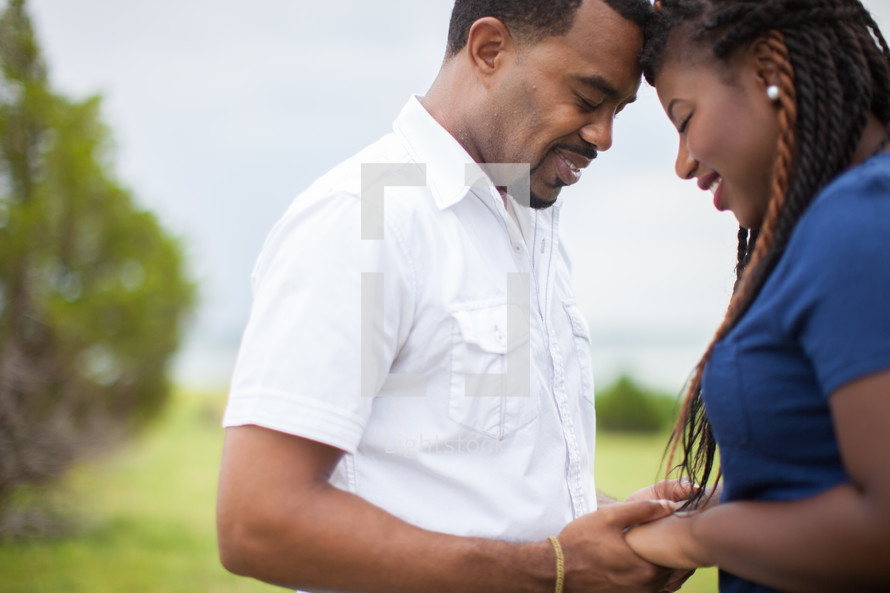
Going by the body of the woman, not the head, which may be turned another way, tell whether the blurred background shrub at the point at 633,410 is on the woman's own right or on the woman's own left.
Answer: on the woman's own right

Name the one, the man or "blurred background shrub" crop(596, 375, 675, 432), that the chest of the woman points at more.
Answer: the man

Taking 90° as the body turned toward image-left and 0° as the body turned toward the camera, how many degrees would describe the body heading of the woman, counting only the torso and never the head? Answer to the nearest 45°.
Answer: approximately 90°

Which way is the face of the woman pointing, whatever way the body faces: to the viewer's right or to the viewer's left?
to the viewer's left
